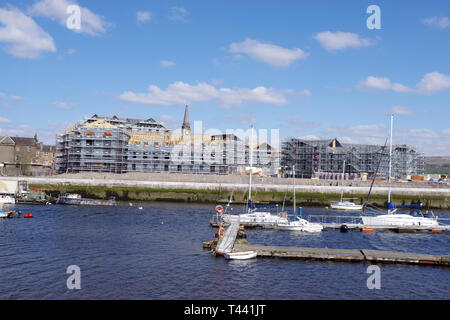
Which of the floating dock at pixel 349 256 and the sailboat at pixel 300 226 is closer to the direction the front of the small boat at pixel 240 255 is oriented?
the floating dock

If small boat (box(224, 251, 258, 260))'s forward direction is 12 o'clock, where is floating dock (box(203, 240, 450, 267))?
The floating dock is roughly at 12 o'clock from the small boat.

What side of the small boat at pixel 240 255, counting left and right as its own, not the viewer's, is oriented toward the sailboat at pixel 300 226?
left

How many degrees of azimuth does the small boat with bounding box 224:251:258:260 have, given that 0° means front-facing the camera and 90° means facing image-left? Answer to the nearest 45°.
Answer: approximately 270°
